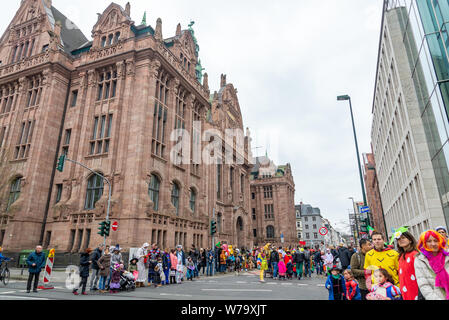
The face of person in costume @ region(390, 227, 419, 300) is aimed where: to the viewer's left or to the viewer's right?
to the viewer's left

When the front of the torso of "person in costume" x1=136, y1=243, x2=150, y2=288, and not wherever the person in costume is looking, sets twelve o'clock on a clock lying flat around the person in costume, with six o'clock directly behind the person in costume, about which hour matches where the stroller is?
The stroller is roughly at 4 o'clock from the person in costume.

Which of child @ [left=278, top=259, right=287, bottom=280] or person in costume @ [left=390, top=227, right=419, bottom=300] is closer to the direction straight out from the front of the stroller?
the child

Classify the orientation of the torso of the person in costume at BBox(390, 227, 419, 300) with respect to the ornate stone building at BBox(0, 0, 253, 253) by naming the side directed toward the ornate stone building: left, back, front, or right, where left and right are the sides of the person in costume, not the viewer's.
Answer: right

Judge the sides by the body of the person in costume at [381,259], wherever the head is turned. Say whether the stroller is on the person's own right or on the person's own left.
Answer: on the person's own right

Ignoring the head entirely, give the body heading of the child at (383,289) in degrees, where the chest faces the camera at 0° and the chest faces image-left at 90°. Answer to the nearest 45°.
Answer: approximately 45°
